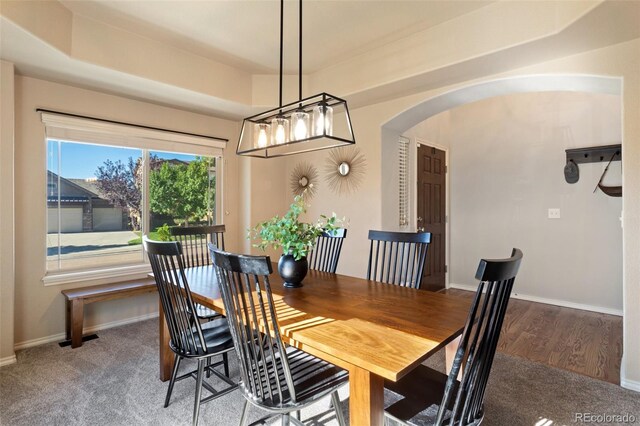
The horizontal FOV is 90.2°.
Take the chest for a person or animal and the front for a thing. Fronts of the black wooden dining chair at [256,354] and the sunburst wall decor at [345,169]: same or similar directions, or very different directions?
very different directions

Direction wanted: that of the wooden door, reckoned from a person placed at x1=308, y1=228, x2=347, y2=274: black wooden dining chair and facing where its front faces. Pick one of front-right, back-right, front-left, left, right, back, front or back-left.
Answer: back

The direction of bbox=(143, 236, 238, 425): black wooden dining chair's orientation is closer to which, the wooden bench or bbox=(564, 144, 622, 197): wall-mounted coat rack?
the wall-mounted coat rack

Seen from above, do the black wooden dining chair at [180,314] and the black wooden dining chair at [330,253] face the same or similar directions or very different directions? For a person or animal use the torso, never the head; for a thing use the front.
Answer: very different directions

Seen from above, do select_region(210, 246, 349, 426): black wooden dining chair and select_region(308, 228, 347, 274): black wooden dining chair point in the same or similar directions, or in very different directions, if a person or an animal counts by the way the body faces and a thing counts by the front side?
very different directions

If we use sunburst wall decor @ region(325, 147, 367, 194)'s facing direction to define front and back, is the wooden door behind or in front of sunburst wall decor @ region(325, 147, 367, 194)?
behind

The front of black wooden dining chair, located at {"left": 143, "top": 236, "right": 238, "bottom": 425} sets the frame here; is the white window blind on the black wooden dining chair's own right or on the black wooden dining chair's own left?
on the black wooden dining chair's own left

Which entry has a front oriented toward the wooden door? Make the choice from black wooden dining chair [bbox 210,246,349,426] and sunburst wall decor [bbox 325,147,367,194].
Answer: the black wooden dining chair

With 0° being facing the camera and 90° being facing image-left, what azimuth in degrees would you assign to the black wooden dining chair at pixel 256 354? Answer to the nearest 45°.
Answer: approximately 225°

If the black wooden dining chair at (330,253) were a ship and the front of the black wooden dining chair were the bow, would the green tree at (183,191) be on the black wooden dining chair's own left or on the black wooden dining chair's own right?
on the black wooden dining chair's own right

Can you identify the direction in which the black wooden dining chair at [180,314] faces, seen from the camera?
facing away from the viewer and to the right of the viewer

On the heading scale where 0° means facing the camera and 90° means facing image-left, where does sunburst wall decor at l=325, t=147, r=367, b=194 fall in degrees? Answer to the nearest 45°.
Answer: approximately 45°
